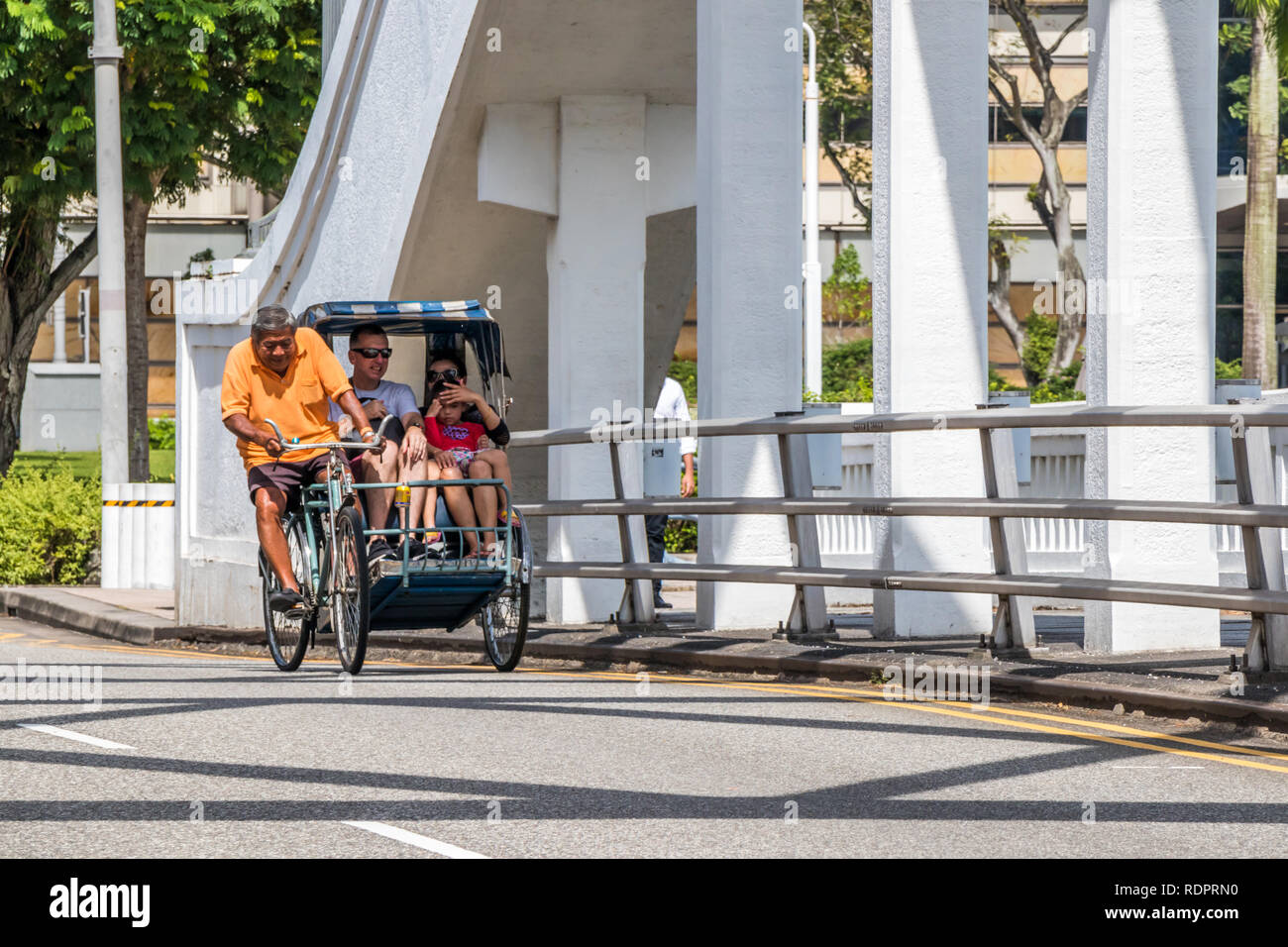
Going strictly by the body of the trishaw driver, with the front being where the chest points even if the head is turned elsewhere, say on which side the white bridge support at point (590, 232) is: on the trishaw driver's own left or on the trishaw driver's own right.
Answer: on the trishaw driver's own left

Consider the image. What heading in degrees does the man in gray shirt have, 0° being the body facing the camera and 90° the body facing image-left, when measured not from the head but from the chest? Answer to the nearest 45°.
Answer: approximately 0°

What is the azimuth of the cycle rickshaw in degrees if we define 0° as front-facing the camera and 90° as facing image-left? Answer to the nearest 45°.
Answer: approximately 0°
